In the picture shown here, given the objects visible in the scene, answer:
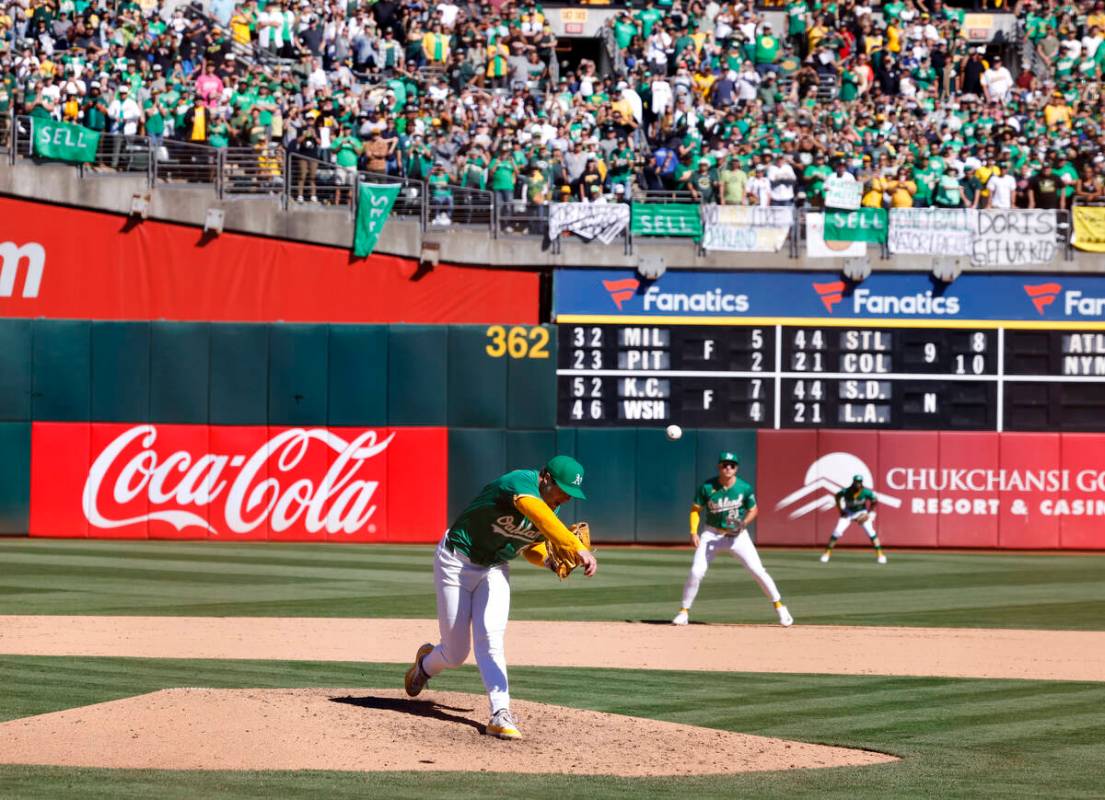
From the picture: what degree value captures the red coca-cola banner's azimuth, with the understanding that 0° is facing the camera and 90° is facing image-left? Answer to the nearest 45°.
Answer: approximately 0°

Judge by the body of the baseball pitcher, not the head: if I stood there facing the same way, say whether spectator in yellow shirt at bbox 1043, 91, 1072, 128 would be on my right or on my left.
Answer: on my left

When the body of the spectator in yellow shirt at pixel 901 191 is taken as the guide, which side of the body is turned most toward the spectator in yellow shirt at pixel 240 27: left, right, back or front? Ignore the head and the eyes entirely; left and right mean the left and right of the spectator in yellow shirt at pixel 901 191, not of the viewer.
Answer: right

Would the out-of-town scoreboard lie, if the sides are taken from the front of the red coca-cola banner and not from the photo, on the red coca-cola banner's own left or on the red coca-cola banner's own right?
on the red coca-cola banner's own left

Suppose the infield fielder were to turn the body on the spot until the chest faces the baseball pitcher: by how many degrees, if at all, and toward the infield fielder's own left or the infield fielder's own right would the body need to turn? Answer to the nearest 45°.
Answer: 0° — they already face them

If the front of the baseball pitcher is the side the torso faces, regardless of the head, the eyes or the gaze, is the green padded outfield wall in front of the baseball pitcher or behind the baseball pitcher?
behind

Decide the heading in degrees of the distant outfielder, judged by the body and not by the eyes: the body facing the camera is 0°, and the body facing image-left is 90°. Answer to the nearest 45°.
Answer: approximately 0°

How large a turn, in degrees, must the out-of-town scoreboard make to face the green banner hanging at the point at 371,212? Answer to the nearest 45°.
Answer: approximately 90° to its right

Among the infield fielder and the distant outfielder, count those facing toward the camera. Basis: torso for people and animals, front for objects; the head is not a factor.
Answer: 2

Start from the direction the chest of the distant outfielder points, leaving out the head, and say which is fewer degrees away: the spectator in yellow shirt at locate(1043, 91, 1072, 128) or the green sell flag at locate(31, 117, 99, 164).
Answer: the green sell flag
